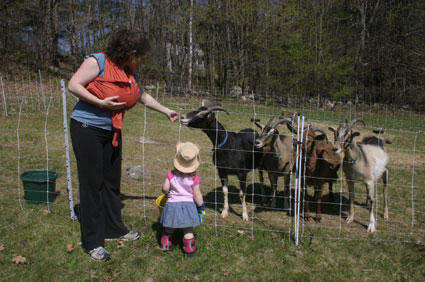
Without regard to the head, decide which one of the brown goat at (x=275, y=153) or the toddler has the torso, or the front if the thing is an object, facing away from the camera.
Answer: the toddler

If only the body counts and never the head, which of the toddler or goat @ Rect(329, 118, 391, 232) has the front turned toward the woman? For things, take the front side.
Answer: the goat

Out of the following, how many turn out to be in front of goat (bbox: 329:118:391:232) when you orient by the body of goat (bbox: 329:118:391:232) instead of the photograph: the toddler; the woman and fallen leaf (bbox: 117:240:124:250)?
3

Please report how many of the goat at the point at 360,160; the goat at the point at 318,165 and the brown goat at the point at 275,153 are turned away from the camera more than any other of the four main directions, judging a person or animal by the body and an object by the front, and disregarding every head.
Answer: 0

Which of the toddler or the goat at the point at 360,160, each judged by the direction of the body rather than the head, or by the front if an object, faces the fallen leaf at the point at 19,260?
the goat

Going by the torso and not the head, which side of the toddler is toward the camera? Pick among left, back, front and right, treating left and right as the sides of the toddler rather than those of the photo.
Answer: back

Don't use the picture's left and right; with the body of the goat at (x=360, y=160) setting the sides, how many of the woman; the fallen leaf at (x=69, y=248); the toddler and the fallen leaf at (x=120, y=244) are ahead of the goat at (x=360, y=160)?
4

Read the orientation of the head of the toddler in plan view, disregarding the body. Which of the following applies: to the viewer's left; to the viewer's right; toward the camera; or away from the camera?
away from the camera

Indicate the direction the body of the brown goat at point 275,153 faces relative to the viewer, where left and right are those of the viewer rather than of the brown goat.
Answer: facing the viewer and to the left of the viewer

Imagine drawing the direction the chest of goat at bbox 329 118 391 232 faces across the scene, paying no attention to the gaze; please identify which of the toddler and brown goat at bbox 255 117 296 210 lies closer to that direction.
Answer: the toddler

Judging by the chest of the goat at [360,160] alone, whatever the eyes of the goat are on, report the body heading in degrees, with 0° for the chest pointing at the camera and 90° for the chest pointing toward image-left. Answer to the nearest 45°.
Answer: approximately 45°

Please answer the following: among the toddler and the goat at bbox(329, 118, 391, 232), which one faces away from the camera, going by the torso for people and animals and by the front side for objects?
the toddler

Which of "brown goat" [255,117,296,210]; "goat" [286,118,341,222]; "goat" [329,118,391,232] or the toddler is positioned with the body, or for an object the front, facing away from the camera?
the toddler

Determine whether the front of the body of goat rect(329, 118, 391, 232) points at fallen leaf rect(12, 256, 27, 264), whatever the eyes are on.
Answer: yes

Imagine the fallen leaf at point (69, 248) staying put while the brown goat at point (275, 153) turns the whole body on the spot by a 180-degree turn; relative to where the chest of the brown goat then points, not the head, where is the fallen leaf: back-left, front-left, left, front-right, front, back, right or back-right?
back
